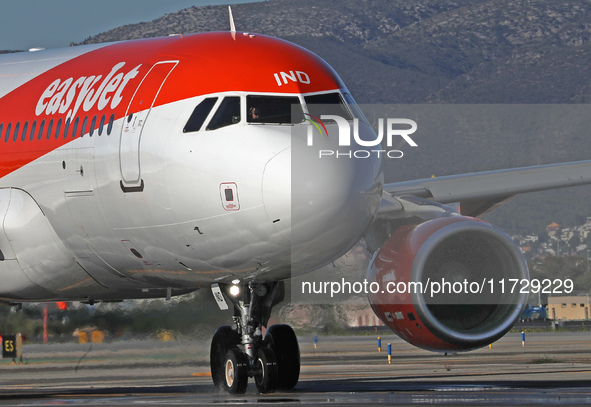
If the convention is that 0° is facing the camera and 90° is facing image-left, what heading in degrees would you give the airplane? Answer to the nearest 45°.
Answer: approximately 315°
